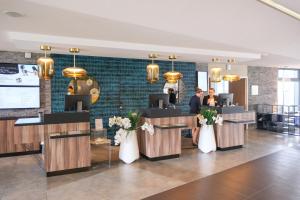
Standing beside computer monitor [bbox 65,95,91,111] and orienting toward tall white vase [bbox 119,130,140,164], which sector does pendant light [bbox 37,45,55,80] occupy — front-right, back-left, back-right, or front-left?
back-right

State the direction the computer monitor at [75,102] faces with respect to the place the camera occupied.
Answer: facing away from the viewer

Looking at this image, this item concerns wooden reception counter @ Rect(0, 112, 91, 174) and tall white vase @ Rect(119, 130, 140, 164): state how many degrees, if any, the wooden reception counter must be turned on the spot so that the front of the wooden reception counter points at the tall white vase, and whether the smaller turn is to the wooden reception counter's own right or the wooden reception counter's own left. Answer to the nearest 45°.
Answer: approximately 90° to the wooden reception counter's own left

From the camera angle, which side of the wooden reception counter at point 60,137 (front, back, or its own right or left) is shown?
front

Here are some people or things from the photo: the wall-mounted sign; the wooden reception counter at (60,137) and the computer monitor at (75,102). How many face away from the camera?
1

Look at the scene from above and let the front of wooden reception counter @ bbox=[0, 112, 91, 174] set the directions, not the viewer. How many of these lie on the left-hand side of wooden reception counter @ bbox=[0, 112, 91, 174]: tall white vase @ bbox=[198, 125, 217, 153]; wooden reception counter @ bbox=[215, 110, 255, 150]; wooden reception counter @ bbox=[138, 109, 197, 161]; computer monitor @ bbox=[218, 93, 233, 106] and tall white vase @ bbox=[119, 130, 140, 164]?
5

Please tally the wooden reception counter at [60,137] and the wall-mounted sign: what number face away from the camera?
0

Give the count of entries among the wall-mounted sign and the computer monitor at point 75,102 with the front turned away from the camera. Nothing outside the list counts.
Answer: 1

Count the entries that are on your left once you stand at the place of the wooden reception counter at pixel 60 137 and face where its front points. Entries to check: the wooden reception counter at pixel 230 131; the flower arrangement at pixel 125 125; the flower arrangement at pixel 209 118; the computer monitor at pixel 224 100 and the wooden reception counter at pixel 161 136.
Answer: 5

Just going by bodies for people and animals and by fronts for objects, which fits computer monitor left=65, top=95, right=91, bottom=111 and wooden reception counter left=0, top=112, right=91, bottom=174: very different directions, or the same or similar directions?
very different directions

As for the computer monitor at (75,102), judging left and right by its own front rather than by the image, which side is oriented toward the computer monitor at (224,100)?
right

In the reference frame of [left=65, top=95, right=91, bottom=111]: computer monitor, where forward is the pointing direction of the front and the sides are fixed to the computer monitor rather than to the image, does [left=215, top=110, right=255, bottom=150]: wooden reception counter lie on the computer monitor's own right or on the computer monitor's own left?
on the computer monitor's own right

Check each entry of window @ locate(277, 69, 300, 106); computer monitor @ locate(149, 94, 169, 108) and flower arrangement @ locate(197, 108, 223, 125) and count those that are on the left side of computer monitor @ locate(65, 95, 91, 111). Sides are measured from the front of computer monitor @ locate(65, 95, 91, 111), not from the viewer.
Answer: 0

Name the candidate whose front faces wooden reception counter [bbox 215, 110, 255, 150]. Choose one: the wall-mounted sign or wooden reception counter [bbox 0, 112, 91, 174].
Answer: the wall-mounted sign

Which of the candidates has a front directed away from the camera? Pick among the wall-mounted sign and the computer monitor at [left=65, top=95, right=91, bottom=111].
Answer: the computer monitor

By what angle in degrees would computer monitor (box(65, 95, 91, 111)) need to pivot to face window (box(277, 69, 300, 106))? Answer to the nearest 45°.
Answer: approximately 45° to its right

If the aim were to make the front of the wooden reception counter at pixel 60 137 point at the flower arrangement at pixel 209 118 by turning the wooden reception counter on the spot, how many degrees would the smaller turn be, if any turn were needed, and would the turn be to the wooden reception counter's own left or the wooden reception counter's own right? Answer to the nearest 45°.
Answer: approximately 90° to the wooden reception counter's own left
